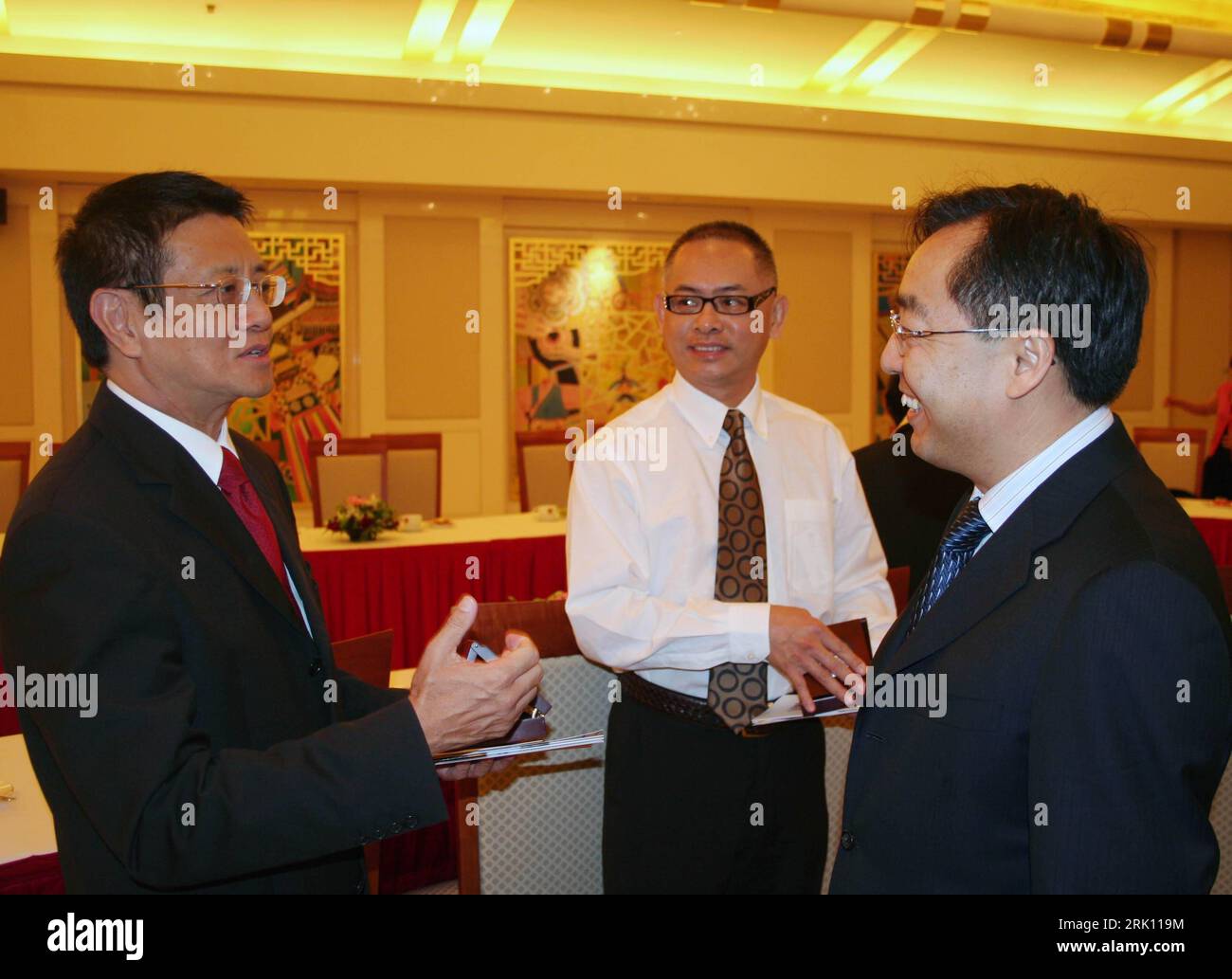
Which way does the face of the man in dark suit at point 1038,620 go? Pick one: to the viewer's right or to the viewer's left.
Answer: to the viewer's left

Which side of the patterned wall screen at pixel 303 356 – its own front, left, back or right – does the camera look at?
front

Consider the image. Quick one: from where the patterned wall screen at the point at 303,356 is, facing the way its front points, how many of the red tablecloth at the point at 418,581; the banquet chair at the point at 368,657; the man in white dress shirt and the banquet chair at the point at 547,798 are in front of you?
4

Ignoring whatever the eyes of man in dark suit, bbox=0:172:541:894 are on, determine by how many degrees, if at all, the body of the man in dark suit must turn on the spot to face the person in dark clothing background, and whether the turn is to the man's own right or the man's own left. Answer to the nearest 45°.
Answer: approximately 90° to the man's own left

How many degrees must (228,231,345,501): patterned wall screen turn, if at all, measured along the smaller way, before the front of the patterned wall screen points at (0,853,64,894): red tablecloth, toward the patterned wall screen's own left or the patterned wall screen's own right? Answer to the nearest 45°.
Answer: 0° — it already faces it

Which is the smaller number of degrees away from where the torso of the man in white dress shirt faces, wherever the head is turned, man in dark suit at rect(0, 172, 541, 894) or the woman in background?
the man in dark suit

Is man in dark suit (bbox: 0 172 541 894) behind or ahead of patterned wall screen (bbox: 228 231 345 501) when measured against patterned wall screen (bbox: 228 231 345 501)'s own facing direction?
ahead

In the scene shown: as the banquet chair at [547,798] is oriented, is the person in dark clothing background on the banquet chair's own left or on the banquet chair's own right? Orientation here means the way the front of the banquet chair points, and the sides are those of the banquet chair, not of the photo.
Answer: on the banquet chair's own right

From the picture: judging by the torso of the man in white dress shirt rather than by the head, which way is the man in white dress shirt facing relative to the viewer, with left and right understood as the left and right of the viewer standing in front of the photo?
facing the viewer

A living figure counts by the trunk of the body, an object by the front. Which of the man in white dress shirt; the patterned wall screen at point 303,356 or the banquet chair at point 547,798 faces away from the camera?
the banquet chair

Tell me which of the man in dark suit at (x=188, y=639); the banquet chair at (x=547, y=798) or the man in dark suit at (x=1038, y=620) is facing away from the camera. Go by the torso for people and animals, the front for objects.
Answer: the banquet chair

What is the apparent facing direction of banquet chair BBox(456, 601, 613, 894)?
away from the camera

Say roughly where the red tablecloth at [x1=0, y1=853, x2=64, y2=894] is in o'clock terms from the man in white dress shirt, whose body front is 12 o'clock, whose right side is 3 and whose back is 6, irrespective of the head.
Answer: The red tablecloth is roughly at 2 o'clock from the man in white dress shirt.

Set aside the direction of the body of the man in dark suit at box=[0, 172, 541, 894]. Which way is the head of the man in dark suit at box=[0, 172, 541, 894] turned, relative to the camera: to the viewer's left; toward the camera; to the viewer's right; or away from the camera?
to the viewer's right

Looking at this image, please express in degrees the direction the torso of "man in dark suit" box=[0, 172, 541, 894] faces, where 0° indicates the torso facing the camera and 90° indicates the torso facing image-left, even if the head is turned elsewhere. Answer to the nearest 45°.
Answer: approximately 315°

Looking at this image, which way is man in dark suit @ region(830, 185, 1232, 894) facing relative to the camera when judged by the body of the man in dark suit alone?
to the viewer's left
